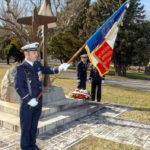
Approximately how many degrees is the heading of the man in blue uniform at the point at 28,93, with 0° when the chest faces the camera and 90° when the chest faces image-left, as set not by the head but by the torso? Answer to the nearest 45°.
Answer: approximately 315°

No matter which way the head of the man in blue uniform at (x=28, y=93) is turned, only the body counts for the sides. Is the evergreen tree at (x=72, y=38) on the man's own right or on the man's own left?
on the man's own left

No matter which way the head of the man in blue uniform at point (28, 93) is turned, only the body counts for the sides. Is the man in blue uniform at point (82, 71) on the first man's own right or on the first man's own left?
on the first man's own left

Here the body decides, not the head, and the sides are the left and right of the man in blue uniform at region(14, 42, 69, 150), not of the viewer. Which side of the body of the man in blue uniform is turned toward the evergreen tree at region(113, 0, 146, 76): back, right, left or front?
left
